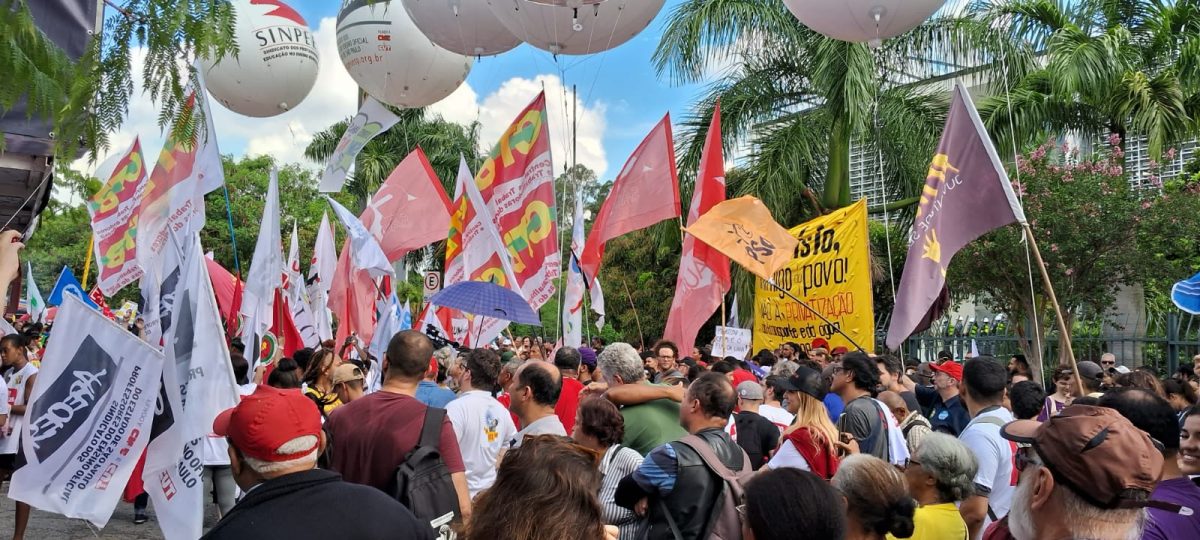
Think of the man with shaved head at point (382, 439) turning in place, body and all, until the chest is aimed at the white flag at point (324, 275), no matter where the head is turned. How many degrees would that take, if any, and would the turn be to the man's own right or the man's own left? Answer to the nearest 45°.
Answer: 0° — they already face it

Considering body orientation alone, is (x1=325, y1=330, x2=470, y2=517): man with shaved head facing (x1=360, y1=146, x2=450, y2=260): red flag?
yes

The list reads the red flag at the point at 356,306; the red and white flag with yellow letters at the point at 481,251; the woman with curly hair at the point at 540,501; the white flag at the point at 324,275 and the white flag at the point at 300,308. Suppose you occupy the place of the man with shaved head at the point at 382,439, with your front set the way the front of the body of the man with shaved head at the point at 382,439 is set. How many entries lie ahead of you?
4

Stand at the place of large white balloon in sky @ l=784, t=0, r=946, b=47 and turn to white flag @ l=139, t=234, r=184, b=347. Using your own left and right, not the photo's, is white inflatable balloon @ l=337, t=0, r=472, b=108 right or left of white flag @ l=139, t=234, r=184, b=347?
right

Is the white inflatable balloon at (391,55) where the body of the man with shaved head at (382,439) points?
yes

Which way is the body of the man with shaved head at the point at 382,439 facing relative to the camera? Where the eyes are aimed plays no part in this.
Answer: away from the camera

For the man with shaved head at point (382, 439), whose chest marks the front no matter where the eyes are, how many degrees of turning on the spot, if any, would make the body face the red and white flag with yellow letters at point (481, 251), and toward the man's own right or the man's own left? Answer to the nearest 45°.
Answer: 0° — they already face it

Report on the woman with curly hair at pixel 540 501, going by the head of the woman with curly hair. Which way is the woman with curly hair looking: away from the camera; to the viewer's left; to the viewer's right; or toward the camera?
away from the camera

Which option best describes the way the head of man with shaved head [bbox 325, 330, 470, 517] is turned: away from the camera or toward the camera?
away from the camera

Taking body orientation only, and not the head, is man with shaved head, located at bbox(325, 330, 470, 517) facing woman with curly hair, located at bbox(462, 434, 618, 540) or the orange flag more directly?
the orange flag
